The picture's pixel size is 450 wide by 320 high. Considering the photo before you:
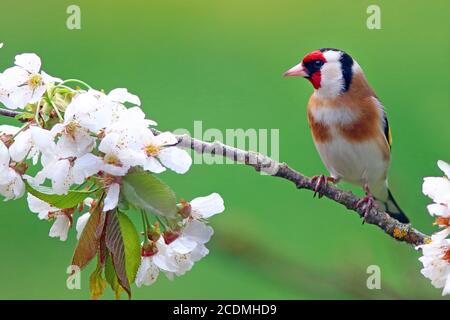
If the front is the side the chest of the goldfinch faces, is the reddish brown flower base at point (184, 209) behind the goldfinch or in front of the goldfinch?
in front

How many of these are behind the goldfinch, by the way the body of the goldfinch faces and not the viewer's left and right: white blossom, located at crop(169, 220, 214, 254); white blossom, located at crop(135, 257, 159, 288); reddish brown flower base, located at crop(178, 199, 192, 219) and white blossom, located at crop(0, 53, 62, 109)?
0

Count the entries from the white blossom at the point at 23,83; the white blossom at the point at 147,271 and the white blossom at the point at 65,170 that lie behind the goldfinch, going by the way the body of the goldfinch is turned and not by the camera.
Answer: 0

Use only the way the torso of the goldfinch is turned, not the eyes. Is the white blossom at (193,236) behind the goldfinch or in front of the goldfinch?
in front

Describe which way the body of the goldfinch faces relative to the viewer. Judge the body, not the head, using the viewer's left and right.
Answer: facing the viewer and to the left of the viewer

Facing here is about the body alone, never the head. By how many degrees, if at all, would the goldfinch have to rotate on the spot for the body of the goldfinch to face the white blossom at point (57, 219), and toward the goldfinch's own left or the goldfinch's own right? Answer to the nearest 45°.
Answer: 0° — it already faces it
